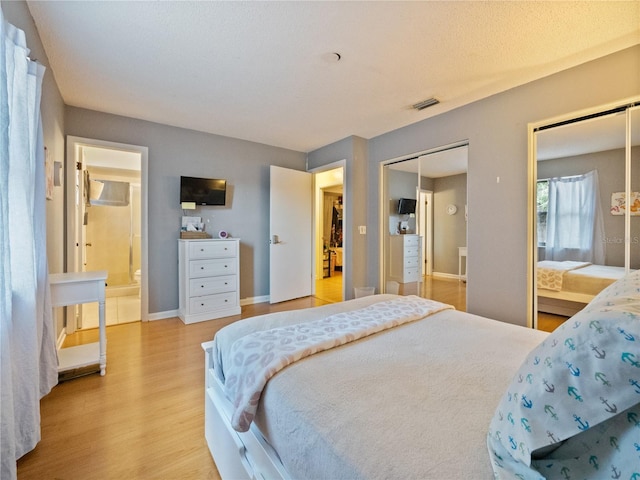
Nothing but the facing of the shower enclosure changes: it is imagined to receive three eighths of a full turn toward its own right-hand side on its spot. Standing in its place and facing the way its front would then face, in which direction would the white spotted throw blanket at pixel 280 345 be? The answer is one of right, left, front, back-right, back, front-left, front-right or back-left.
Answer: back-left

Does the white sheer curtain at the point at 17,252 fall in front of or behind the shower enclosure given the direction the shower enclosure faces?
in front

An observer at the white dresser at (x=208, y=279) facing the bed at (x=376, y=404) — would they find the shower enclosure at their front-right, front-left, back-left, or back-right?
back-right

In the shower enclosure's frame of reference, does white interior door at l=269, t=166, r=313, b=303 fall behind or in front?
in front

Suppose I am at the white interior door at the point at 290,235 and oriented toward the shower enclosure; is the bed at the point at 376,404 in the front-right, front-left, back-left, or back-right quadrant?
back-left

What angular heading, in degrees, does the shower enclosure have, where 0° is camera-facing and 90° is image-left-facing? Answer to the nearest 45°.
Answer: approximately 0°

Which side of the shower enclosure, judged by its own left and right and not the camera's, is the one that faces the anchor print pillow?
front

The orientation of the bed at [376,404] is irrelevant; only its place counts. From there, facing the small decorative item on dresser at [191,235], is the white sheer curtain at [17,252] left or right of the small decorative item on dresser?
left

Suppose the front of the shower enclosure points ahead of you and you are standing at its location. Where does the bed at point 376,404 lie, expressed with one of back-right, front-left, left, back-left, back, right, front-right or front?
front
